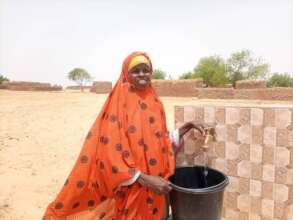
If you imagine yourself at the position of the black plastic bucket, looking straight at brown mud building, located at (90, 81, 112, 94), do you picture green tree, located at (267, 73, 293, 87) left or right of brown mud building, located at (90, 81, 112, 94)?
right

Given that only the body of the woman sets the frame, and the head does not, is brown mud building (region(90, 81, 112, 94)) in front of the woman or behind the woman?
behind

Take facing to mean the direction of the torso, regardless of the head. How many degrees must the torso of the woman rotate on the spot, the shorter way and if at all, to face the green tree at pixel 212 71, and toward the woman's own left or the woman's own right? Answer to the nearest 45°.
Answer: approximately 135° to the woman's own left

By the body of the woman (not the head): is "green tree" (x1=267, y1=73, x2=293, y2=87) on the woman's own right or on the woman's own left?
on the woman's own left

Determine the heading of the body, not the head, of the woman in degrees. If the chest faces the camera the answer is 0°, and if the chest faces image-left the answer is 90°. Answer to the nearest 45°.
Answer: approximately 315°
